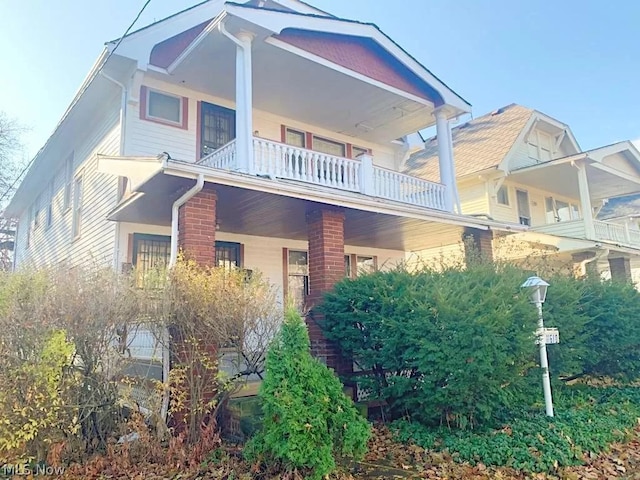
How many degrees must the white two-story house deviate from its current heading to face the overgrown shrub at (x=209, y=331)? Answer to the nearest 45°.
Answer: approximately 45° to its right

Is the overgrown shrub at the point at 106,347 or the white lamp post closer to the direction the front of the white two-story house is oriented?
the white lamp post

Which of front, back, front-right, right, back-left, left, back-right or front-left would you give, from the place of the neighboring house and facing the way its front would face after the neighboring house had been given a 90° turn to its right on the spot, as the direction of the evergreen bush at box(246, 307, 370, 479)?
front-left

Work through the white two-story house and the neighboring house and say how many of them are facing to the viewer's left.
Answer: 0

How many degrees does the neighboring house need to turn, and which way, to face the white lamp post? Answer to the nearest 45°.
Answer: approximately 45° to its right

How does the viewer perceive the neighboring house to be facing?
facing the viewer and to the right of the viewer

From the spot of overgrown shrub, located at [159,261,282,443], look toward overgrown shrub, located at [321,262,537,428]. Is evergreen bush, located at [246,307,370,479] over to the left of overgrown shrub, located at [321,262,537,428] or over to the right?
right

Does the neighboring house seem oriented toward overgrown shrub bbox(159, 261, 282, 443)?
no

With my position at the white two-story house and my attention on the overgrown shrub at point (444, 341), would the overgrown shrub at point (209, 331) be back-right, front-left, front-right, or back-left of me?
front-right

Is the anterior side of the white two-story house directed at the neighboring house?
no

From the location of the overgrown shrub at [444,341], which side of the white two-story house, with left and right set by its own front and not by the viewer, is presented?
front

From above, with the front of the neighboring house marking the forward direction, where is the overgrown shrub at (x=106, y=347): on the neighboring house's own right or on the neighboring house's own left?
on the neighboring house's own right

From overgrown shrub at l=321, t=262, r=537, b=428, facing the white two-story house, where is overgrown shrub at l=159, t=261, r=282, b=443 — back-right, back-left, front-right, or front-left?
front-left

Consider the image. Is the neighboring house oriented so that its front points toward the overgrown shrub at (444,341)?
no

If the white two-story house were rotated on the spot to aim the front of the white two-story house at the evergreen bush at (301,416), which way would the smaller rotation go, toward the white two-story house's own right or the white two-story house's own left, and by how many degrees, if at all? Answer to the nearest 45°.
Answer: approximately 45° to the white two-story house's own right
